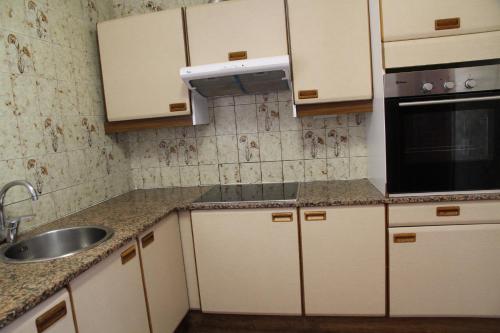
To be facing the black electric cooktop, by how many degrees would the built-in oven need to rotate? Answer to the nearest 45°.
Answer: approximately 90° to its right

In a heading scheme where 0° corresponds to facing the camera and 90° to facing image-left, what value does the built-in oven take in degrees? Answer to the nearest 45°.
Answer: approximately 0°

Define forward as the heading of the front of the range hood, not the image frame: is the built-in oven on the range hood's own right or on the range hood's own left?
on the range hood's own left

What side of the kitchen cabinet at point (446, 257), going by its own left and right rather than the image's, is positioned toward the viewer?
front

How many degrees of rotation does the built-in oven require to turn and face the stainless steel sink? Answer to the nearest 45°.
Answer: approximately 45° to its right

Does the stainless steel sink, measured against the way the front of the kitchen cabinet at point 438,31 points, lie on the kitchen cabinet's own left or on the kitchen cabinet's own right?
on the kitchen cabinet's own right

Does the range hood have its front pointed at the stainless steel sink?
no

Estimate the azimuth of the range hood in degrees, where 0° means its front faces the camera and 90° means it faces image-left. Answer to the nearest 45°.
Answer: approximately 0°

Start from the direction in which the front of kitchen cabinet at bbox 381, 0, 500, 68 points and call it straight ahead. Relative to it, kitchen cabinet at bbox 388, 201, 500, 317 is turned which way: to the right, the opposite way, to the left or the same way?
the same way

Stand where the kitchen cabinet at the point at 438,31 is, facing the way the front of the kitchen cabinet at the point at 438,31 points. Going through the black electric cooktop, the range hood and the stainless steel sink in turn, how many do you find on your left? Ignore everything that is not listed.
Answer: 0

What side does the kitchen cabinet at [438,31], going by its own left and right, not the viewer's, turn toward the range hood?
right

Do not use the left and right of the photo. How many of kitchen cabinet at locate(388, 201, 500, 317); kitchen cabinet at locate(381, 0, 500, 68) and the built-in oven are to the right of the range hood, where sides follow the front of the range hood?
0

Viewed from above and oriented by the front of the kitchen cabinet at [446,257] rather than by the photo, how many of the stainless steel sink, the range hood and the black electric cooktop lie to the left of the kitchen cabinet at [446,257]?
0

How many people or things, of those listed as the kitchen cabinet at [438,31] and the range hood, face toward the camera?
2

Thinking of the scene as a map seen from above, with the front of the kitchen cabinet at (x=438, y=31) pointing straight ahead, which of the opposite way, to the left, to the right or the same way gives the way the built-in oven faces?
the same way

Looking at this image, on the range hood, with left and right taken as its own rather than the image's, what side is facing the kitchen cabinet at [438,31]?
left
